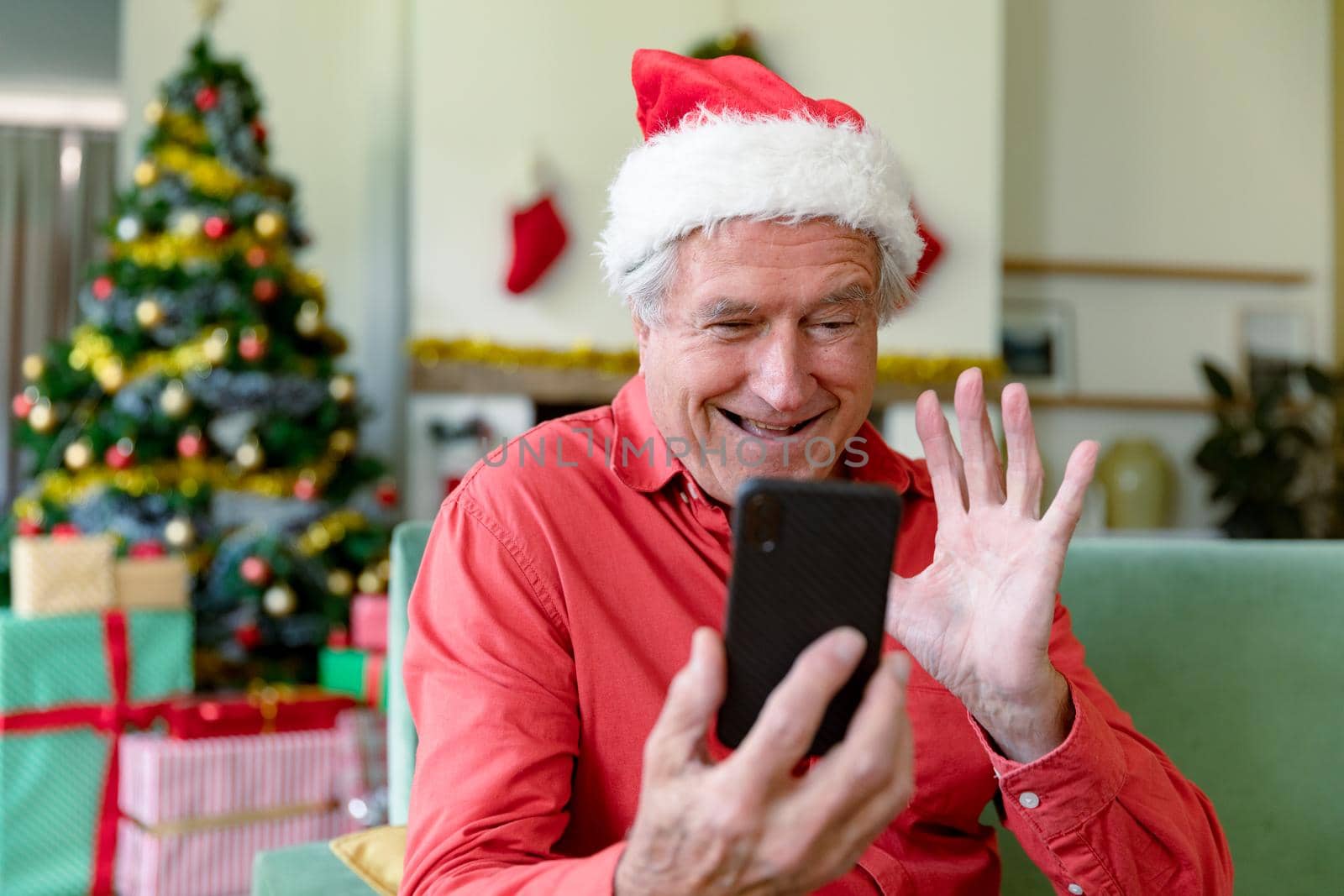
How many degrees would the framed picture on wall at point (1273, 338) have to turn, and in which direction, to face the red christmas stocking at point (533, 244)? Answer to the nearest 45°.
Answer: approximately 45° to its right

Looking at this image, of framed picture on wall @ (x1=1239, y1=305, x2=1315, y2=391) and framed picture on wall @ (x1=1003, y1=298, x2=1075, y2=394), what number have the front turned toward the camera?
2

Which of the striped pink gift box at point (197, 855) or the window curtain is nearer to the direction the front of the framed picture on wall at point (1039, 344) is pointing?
the striped pink gift box

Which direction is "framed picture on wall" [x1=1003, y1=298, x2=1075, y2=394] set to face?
toward the camera

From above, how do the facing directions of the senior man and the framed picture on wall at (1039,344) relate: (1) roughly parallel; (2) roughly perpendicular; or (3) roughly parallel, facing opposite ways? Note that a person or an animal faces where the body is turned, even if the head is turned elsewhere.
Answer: roughly parallel

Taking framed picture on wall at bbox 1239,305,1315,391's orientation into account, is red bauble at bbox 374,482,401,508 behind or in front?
in front

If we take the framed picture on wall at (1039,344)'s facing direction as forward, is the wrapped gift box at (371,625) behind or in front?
in front

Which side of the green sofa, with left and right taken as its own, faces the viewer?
front

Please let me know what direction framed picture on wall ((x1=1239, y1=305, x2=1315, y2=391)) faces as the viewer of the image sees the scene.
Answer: facing the viewer
